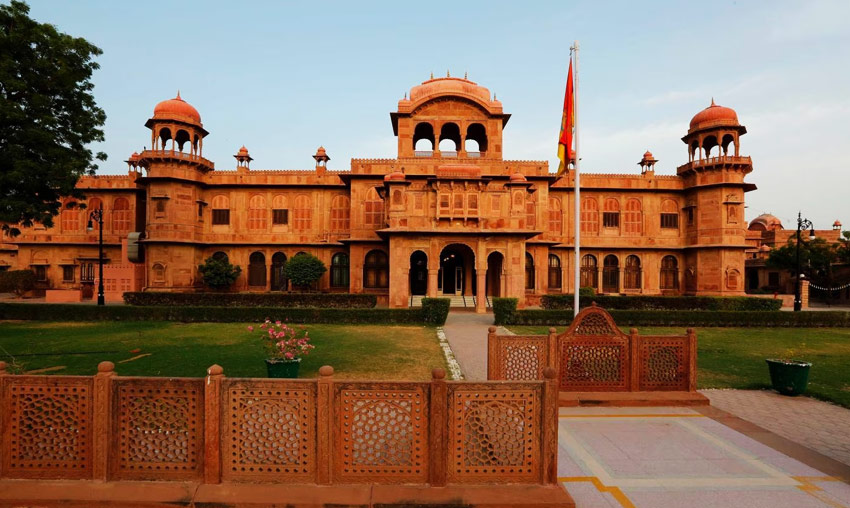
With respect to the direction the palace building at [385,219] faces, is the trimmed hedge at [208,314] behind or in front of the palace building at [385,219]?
in front

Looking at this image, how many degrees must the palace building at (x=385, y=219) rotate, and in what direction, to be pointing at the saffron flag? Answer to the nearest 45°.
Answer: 0° — it already faces it

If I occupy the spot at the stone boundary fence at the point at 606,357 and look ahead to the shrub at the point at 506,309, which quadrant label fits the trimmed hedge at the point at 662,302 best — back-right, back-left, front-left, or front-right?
front-right

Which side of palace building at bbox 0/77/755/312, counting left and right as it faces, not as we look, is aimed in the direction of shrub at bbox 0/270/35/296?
right

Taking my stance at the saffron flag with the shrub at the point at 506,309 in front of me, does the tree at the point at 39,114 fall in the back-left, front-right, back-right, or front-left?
front-left

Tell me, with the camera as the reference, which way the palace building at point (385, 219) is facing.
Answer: facing the viewer

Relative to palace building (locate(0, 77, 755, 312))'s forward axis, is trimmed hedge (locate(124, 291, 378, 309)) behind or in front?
in front

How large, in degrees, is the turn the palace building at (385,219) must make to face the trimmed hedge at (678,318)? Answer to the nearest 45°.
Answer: approximately 45° to its left

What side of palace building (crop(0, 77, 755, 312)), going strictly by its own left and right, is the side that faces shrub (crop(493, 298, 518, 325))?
front

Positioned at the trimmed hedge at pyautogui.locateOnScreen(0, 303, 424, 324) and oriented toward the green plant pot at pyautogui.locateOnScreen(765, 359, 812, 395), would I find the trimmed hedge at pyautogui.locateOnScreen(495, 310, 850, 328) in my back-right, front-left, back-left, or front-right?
front-left

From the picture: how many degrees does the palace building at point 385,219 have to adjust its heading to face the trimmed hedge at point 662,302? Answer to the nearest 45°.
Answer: approximately 45° to its left

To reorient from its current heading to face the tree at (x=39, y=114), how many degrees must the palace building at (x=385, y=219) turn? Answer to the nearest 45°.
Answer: approximately 45° to its right

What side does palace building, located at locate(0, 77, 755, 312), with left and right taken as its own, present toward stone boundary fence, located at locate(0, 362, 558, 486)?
front
